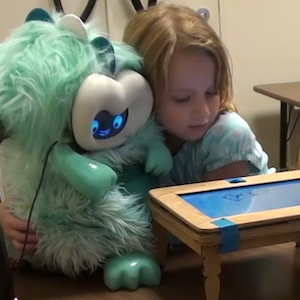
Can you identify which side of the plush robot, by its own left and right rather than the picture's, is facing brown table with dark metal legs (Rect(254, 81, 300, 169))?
left

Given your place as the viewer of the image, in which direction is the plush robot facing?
facing the viewer and to the right of the viewer
